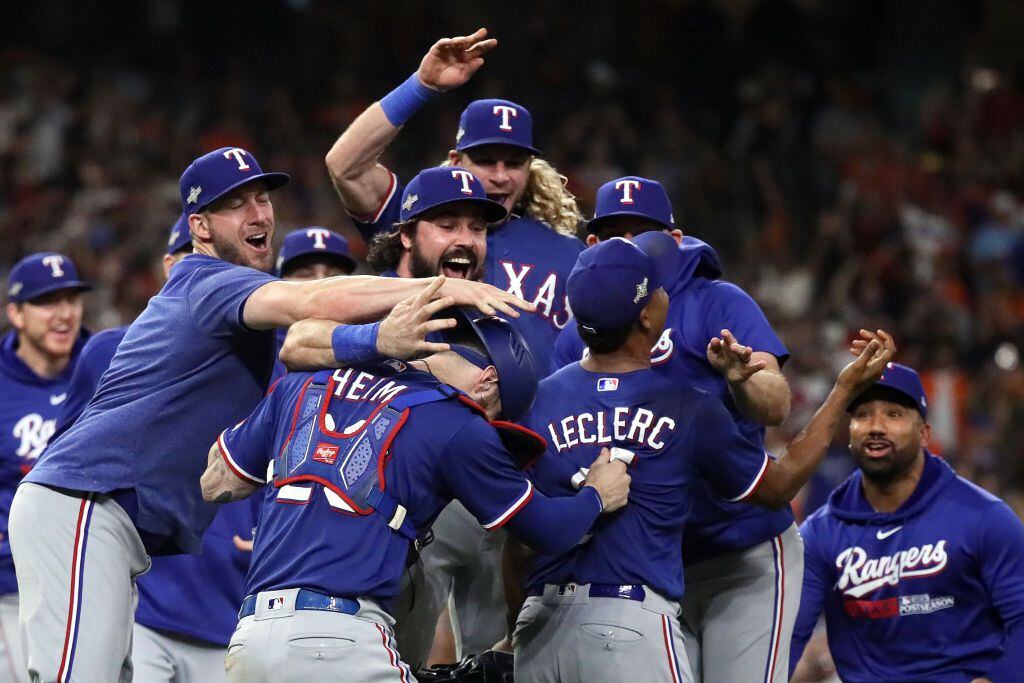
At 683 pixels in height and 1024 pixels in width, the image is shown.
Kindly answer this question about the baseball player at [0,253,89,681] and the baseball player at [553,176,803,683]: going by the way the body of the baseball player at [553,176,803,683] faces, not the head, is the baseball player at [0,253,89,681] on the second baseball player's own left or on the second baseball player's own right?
on the second baseball player's own right

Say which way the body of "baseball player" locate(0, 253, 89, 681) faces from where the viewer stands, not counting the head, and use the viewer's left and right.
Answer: facing the viewer and to the right of the viewer

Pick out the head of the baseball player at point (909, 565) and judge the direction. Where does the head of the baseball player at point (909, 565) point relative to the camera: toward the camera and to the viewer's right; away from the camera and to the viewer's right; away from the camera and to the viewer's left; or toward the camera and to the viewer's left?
toward the camera and to the viewer's left

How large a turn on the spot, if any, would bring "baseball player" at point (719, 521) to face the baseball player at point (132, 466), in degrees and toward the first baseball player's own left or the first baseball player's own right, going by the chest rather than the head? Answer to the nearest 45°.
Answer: approximately 45° to the first baseball player's own right

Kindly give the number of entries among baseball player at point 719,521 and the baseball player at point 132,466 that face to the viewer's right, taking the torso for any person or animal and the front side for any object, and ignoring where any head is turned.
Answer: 1

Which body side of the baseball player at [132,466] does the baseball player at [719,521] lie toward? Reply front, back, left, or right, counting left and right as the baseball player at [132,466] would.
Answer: front

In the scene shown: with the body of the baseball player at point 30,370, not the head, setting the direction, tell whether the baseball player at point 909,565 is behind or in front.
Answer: in front

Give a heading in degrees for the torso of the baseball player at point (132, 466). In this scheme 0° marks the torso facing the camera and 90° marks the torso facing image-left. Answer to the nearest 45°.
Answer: approximately 270°

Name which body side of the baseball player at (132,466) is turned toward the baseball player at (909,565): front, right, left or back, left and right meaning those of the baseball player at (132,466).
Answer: front

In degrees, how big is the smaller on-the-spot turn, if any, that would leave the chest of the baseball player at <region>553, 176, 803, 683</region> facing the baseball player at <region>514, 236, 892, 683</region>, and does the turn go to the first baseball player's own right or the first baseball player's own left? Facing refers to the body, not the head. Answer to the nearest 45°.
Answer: approximately 45° to the first baseball player's own left
